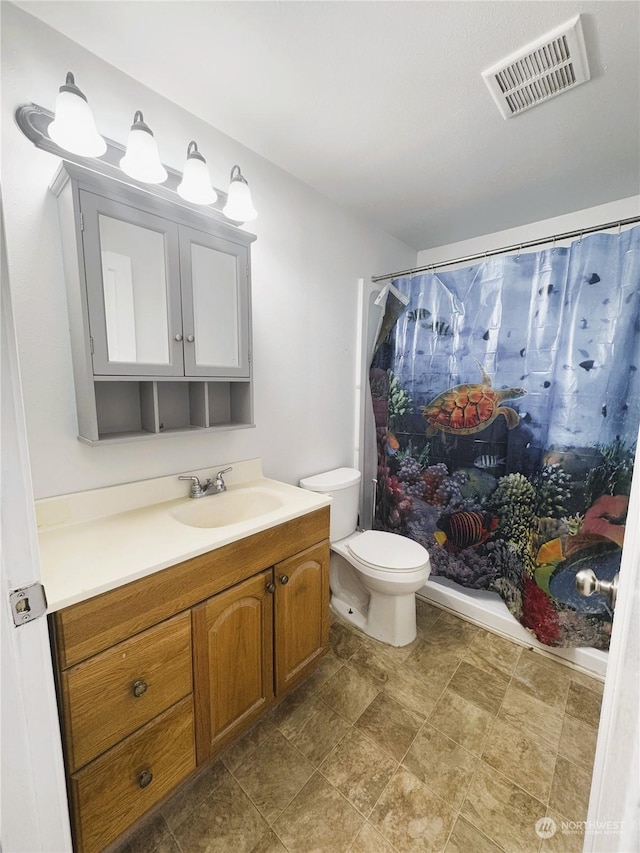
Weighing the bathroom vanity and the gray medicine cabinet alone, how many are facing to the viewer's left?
0

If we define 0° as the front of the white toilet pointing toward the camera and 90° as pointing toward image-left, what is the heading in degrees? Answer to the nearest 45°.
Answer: approximately 315°

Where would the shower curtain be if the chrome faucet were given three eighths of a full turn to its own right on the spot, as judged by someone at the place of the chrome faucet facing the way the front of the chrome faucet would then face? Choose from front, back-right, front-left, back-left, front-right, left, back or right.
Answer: back

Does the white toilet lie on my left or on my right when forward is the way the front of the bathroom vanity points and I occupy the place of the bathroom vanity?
on my left

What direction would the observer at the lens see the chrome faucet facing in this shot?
facing the viewer and to the right of the viewer
